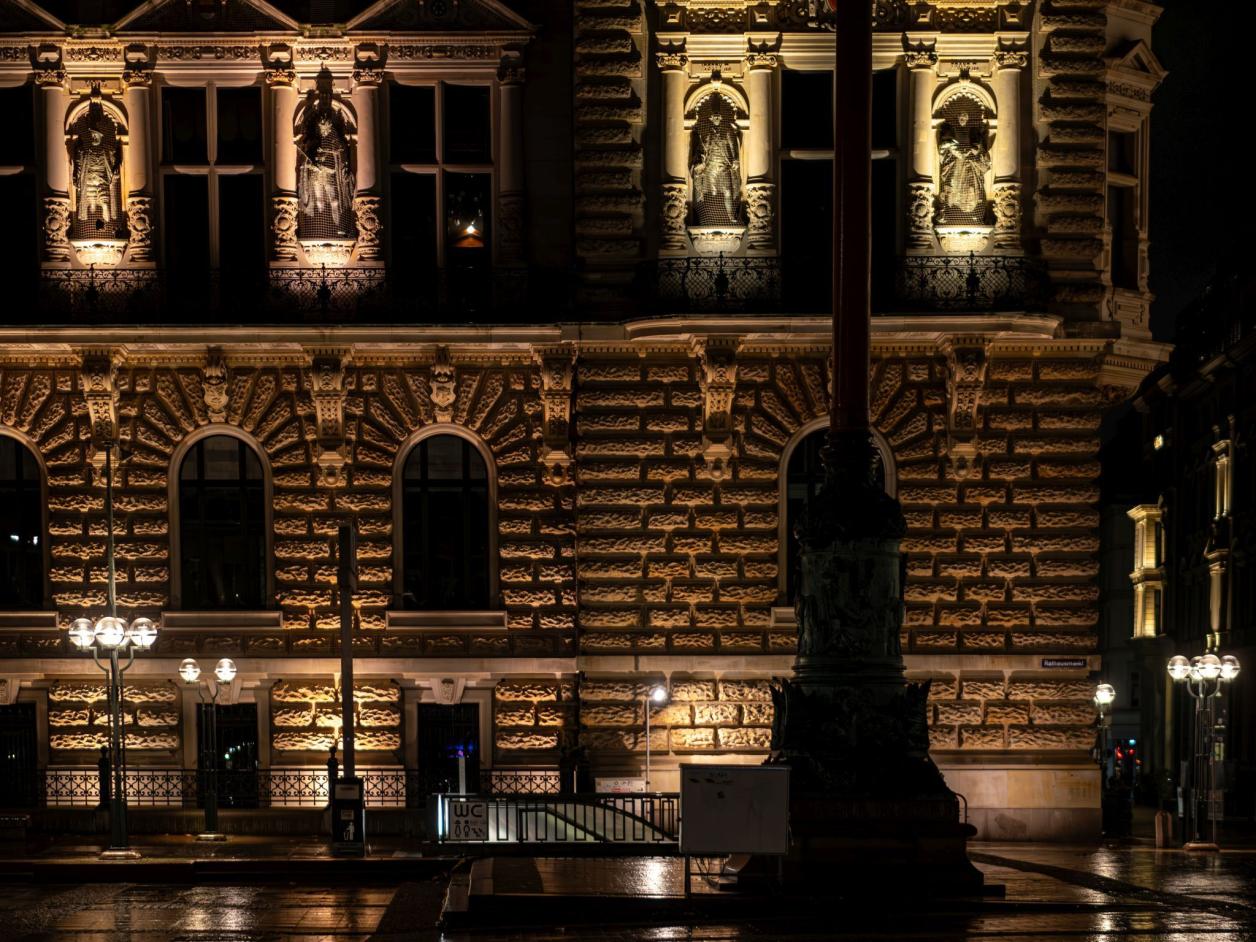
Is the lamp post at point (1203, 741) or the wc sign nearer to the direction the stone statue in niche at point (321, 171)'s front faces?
the wc sign

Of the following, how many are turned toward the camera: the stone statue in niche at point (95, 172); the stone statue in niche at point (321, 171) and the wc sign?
3

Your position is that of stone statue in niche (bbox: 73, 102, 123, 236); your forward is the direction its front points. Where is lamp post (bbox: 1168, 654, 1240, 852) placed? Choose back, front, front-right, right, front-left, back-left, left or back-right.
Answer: left

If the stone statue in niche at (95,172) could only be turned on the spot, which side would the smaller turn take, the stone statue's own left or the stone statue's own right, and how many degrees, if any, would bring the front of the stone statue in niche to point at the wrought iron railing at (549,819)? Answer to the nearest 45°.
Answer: approximately 45° to the stone statue's own left

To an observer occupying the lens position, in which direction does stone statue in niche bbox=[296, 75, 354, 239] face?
facing the viewer

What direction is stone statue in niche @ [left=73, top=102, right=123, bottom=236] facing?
toward the camera

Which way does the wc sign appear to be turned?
toward the camera

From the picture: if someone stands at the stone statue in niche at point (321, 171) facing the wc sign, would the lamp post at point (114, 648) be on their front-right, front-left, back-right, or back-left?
front-right

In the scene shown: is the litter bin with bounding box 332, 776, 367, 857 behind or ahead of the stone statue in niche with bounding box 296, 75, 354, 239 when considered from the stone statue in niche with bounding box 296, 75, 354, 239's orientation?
ahead
